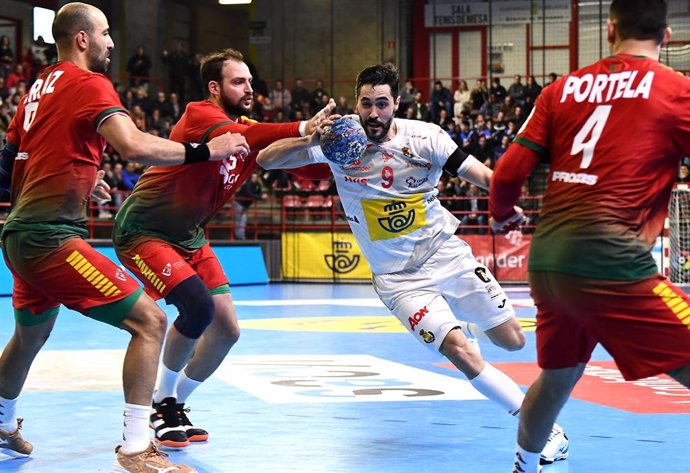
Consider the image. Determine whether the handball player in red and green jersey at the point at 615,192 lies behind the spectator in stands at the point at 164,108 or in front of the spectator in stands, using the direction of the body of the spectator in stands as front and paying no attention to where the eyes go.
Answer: in front

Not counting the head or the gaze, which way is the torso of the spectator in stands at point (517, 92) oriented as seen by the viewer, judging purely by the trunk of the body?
toward the camera

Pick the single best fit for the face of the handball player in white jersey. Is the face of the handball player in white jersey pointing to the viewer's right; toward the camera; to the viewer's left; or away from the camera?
toward the camera

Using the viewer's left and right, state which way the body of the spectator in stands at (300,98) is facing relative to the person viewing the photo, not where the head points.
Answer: facing the viewer

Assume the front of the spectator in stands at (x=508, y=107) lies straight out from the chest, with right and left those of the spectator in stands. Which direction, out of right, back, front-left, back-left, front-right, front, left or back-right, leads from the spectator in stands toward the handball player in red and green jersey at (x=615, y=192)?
front

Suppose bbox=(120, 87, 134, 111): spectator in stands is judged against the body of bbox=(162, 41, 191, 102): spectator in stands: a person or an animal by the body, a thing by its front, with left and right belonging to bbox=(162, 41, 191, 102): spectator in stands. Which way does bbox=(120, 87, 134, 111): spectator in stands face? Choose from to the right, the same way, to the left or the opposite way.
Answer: the same way

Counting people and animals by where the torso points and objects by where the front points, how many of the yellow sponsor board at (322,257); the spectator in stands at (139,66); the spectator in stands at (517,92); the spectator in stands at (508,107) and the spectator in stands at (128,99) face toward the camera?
5

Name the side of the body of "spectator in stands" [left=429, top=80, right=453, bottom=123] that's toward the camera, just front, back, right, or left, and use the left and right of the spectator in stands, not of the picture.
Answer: front

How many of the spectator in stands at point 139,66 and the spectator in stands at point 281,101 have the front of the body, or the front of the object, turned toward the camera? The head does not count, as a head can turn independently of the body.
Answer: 2

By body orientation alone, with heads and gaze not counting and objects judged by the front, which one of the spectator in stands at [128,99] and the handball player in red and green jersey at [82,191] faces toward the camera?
the spectator in stands

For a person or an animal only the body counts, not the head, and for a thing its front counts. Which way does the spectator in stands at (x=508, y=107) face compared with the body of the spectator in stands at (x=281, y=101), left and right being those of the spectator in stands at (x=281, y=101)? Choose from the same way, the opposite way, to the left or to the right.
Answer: the same way

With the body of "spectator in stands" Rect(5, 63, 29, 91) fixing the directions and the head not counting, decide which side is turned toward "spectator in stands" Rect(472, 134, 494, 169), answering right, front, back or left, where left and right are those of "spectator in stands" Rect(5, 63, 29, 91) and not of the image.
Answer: left

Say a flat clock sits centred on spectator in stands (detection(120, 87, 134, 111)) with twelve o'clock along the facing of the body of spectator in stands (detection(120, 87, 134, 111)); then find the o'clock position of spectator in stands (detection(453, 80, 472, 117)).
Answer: spectator in stands (detection(453, 80, 472, 117)) is roughly at 9 o'clock from spectator in stands (detection(120, 87, 134, 111)).

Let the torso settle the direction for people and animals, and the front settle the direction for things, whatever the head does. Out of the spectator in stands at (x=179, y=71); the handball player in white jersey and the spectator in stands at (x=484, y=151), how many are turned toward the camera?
3

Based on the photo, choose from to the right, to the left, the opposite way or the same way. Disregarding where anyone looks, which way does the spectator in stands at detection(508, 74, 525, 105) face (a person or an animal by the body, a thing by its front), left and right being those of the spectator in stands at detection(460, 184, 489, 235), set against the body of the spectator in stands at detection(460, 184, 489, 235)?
the same way

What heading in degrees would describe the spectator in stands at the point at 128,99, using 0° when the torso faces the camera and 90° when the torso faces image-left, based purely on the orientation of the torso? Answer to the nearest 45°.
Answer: approximately 0°
